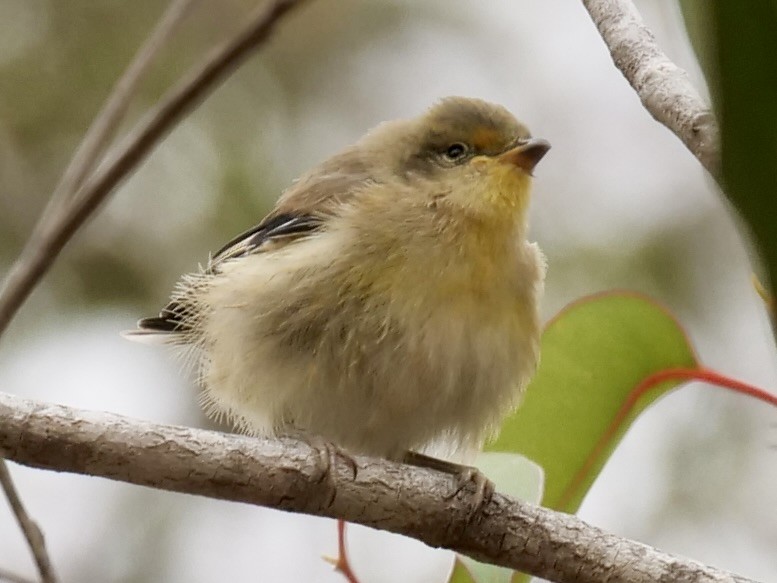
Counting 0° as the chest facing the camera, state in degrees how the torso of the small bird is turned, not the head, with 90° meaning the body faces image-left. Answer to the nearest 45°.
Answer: approximately 315°

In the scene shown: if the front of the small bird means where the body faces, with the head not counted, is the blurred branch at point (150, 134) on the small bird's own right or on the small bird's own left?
on the small bird's own right
